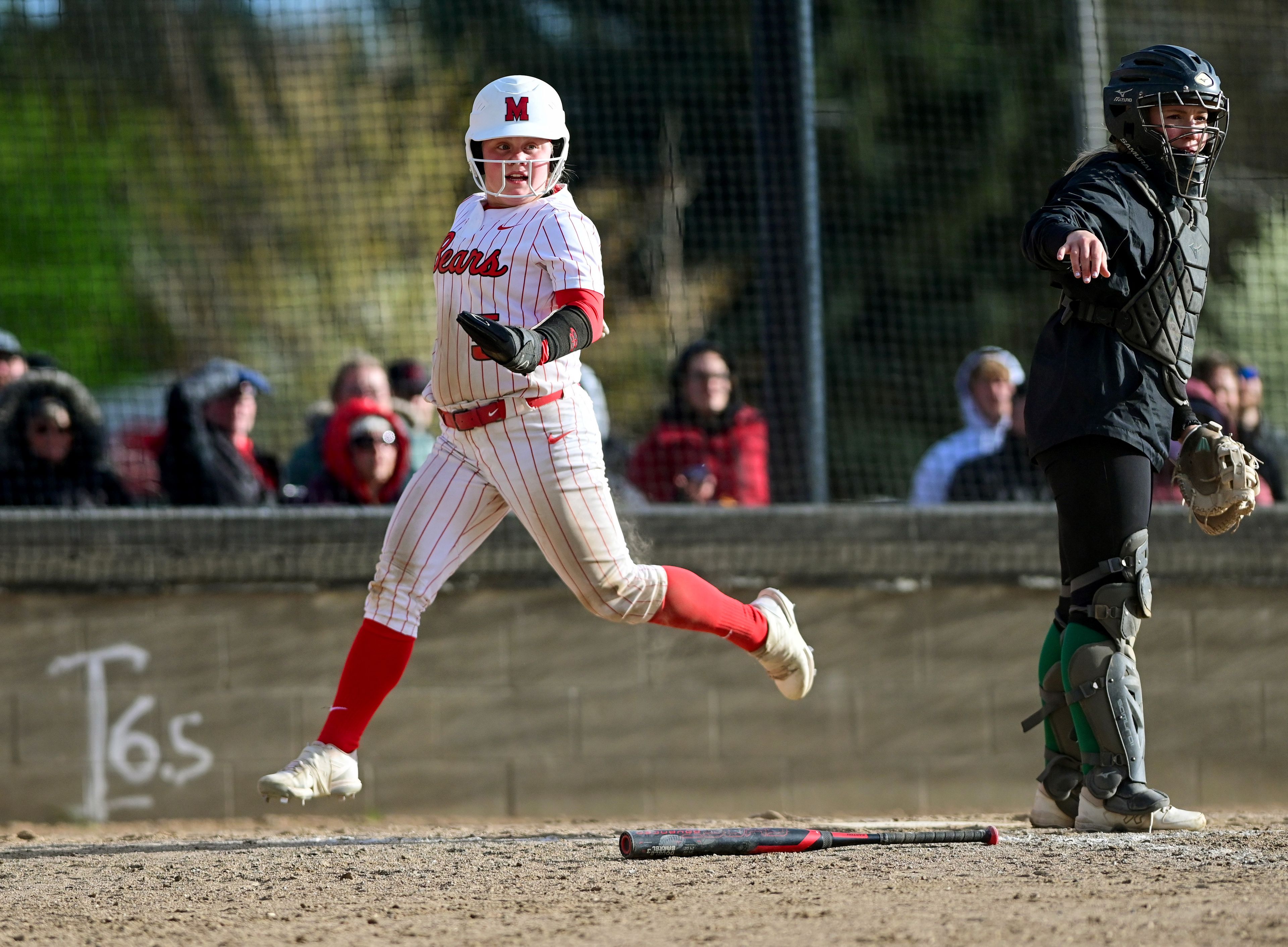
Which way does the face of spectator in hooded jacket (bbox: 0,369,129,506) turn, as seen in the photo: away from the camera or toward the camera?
toward the camera

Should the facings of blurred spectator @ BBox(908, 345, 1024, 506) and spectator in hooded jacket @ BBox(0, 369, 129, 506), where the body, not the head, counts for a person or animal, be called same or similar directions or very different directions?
same or similar directions

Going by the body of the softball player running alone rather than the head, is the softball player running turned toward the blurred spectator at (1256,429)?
no

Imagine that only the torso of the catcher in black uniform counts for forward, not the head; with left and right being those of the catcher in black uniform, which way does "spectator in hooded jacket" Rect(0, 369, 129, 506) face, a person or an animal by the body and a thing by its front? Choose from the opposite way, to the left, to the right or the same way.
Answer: the same way

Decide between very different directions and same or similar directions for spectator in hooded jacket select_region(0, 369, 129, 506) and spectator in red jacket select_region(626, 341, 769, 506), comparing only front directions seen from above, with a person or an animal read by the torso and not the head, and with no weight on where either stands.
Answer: same or similar directions

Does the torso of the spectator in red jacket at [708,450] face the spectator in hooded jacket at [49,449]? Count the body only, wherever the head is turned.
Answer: no

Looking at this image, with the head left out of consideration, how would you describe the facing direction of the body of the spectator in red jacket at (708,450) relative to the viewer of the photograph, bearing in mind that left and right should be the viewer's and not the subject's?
facing the viewer

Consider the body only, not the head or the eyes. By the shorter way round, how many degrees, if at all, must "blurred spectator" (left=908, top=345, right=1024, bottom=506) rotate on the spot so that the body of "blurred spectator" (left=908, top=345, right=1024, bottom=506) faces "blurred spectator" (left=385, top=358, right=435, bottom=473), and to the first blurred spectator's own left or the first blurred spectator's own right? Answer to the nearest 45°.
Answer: approximately 135° to the first blurred spectator's own right

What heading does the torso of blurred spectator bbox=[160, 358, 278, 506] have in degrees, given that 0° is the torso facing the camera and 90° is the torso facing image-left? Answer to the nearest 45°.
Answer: approximately 315°

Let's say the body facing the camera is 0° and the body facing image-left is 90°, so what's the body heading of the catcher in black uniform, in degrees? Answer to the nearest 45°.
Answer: approximately 315°

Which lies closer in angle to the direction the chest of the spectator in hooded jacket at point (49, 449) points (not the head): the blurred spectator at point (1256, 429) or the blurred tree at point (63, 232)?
the blurred spectator

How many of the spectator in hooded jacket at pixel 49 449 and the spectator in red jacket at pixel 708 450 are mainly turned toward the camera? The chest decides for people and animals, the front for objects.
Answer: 2

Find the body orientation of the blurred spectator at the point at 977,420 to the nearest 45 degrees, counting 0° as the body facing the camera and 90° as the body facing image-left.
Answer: approximately 315°

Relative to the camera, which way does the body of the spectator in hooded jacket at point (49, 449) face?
toward the camera

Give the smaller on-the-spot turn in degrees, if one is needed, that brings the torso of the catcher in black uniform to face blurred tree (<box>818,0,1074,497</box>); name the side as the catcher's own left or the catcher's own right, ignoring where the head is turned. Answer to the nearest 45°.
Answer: approximately 135° to the catcher's own left
